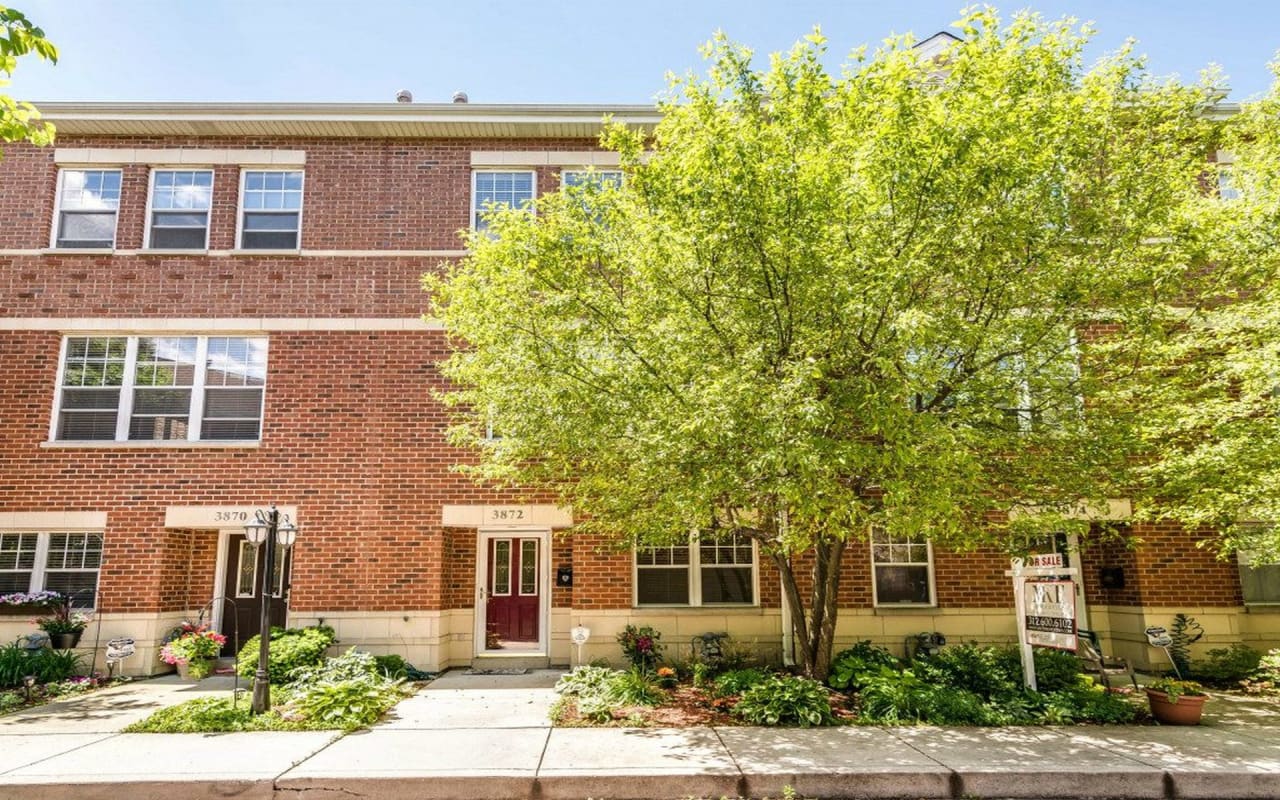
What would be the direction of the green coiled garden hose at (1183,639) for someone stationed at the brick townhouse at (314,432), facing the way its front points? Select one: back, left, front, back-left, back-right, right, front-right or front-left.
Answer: left

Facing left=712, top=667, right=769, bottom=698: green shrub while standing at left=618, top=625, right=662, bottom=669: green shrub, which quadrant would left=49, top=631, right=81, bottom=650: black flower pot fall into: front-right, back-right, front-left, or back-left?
back-right

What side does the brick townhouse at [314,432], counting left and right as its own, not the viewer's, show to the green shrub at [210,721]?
front

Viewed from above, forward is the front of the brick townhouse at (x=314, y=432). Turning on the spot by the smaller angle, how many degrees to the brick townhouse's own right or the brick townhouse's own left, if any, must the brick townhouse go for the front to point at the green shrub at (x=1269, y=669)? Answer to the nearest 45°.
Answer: approximately 90° to the brick townhouse's own left

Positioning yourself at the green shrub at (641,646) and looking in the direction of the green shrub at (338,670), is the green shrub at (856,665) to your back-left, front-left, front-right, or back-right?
back-left

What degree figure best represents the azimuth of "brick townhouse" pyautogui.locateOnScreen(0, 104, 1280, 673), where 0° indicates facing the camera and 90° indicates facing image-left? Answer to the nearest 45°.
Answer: approximately 0°

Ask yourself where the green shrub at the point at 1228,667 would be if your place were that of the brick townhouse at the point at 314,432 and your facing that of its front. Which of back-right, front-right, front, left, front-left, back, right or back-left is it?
left
